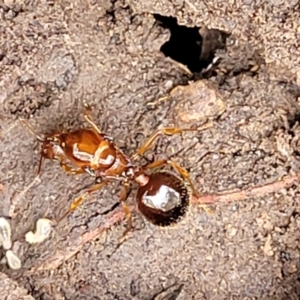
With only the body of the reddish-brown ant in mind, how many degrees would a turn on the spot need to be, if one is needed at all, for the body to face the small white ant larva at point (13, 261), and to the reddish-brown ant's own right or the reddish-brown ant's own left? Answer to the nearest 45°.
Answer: approximately 45° to the reddish-brown ant's own left

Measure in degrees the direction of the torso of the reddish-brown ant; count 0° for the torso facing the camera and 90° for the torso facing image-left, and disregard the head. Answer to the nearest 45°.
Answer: approximately 135°
